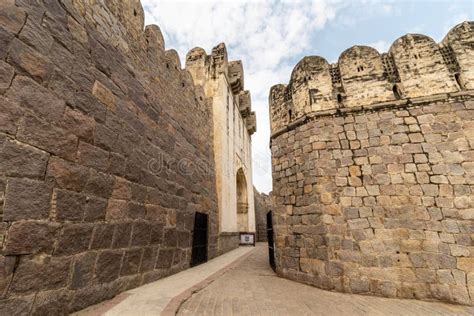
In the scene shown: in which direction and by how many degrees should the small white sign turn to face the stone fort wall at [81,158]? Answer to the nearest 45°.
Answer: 0° — it already faces it

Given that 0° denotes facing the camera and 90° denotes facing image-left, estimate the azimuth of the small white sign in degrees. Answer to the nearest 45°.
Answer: approximately 0°
